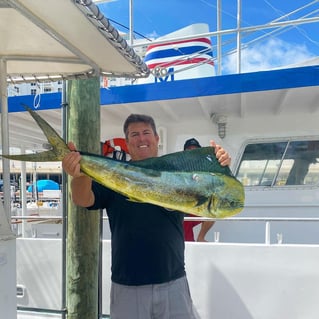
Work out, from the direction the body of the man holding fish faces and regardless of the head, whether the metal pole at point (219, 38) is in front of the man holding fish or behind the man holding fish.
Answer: behind

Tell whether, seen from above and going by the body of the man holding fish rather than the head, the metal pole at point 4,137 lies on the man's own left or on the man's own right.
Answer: on the man's own right

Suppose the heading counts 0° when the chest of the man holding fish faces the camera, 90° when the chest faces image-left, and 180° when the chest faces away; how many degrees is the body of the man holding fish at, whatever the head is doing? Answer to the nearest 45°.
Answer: approximately 0°

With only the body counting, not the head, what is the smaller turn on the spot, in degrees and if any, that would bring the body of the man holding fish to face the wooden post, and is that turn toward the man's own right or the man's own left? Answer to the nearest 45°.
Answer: approximately 135° to the man's own right
